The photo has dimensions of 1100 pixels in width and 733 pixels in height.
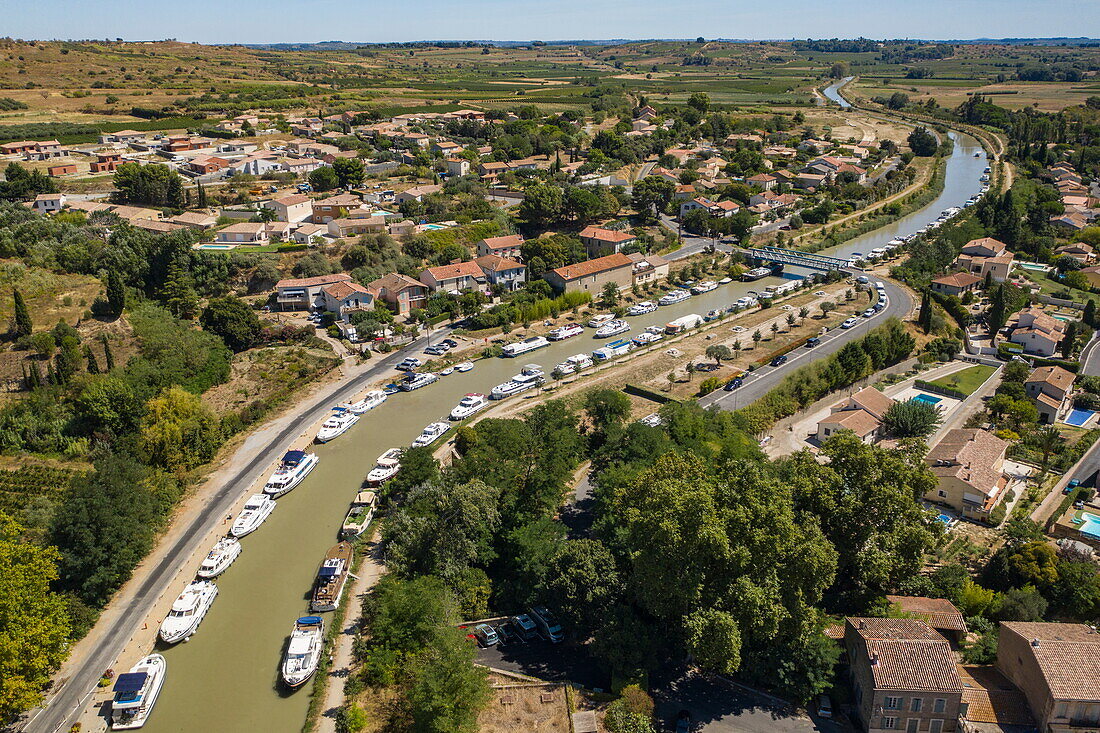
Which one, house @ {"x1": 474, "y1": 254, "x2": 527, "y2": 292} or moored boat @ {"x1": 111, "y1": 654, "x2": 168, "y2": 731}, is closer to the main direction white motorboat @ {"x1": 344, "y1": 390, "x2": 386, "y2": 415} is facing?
the moored boat

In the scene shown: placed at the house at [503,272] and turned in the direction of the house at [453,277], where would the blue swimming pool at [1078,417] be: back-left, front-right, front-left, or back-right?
back-left

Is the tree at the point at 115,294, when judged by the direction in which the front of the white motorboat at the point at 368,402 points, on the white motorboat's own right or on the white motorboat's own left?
on the white motorboat's own right

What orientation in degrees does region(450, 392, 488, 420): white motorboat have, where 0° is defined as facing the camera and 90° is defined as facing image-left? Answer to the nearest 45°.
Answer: approximately 45°

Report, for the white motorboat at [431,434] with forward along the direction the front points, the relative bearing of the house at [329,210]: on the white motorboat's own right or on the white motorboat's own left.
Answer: on the white motorboat's own right

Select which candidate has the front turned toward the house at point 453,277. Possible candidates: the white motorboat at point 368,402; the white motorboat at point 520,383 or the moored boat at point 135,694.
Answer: the moored boat

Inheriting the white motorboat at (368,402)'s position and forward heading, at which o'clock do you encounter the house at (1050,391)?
The house is roughly at 8 o'clock from the white motorboat.
